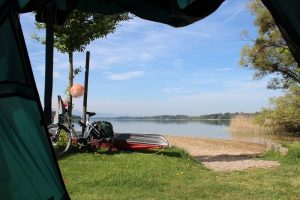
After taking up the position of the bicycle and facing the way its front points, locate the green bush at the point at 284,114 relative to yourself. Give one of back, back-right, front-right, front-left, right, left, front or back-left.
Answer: back

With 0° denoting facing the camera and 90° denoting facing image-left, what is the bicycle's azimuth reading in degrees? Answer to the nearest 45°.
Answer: approximately 45°
